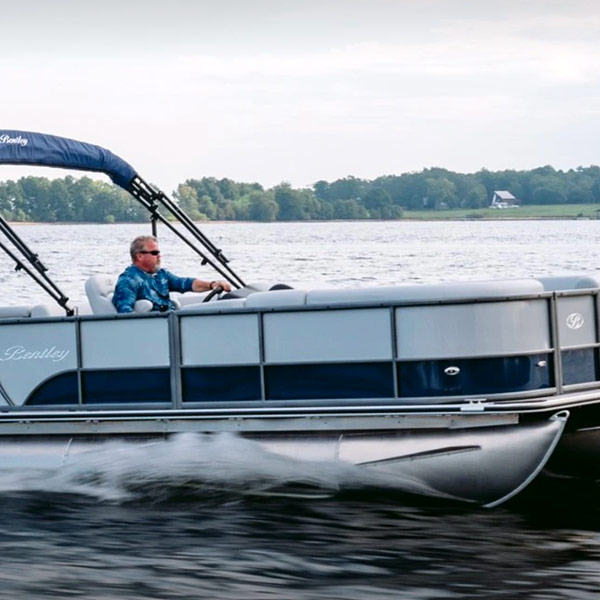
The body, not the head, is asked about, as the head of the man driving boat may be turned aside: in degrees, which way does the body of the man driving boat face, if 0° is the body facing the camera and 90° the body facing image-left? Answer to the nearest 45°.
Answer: approximately 315°
